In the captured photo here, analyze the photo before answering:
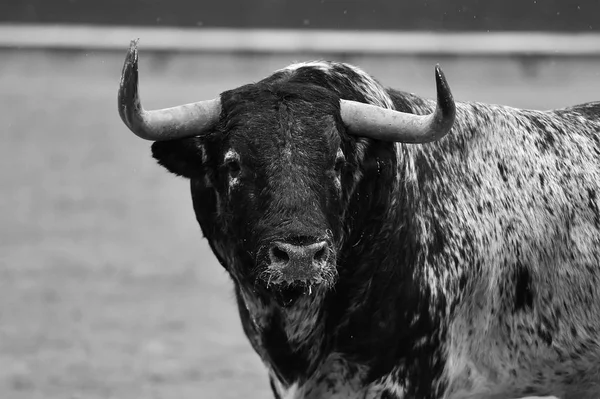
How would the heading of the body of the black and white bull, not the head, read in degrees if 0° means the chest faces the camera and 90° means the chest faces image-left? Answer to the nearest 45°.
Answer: approximately 45°
